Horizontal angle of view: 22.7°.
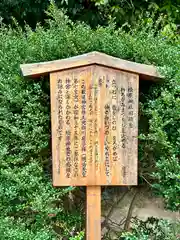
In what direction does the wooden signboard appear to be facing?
toward the camera
